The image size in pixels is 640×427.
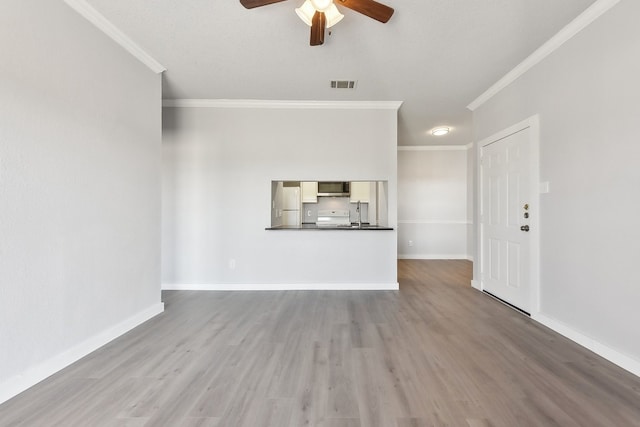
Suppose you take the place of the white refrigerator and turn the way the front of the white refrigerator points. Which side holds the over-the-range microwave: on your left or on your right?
on your left

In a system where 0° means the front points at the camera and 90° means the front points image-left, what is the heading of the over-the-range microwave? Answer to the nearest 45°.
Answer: approximately 0°

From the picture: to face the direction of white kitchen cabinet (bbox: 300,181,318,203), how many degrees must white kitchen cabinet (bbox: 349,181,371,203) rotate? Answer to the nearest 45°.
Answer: approximately 90° to its right

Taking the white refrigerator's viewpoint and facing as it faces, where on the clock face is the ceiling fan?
The ceiling fan is roughly at 12 o'clock from the white refrigerator.

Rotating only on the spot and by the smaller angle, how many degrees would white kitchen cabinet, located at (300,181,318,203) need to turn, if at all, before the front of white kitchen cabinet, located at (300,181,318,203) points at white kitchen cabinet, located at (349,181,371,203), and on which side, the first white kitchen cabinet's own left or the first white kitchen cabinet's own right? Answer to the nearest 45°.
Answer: approximately 90° to the first white kitchen cabinet's own left

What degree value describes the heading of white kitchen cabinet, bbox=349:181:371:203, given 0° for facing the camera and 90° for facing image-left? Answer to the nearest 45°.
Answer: approximately 0°
